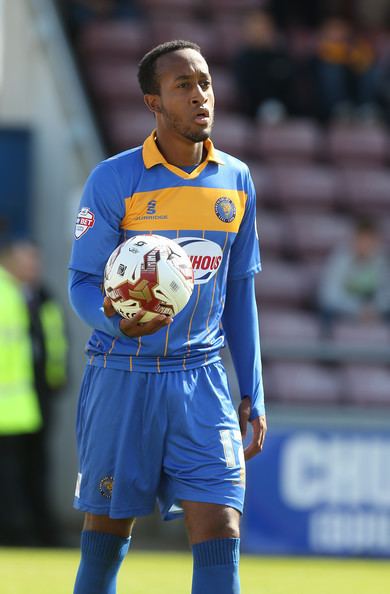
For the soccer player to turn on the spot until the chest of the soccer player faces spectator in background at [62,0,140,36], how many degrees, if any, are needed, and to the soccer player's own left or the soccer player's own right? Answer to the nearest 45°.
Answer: approximately 135° to the soccer player's own left

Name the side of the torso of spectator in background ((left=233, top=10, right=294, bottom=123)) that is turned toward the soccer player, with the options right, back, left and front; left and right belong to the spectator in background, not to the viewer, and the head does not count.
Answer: front

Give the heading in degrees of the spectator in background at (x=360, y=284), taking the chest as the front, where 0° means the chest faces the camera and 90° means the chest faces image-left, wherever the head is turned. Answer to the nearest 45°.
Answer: approximately 0°

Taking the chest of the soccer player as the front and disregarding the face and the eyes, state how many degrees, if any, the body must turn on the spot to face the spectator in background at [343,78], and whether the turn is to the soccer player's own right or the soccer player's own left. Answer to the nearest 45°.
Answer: approximately 135° to the soccer player's own left

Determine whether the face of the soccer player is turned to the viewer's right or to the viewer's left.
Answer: to the viewer's right
